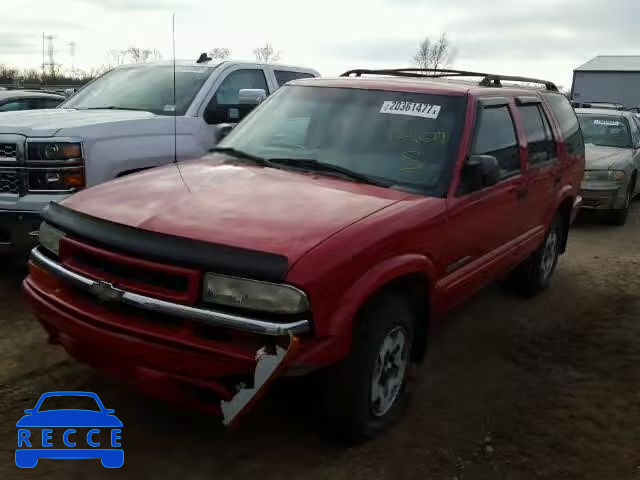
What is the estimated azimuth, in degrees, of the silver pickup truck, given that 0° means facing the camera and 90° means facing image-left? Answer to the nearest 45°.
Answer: approximately 45°

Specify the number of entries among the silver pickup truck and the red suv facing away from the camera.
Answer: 0

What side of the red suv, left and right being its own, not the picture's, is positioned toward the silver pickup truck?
right

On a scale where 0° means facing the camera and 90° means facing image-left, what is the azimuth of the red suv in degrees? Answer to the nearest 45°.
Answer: approximately 45°

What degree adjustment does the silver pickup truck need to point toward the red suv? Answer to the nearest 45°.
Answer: approximately 45° to its left
